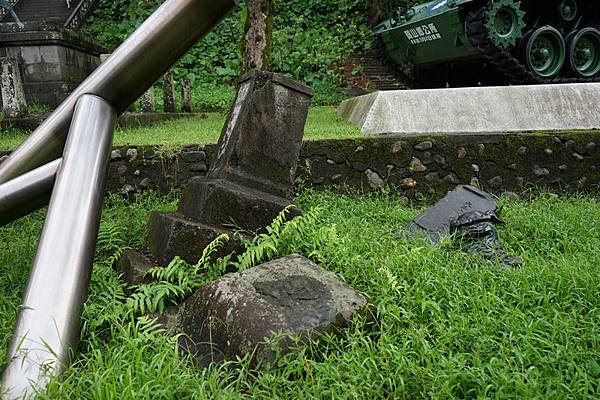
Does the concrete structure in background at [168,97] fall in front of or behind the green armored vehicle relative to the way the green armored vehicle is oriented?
in front

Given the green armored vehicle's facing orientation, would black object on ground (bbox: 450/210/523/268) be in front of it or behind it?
in front

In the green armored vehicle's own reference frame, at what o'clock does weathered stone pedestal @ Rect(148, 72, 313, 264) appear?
The weathered stone pedestal is roughly at 11 o'clock from the green armored vehicle.
